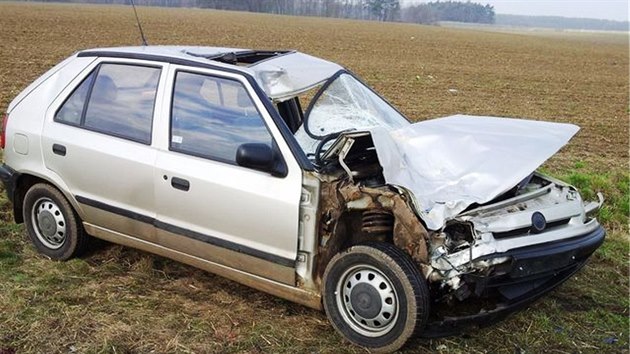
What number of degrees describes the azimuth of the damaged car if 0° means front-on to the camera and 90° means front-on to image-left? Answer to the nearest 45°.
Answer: approximately 315°
